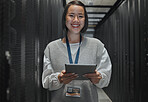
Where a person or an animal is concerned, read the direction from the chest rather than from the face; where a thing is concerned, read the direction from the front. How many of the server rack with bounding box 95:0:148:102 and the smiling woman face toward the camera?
1

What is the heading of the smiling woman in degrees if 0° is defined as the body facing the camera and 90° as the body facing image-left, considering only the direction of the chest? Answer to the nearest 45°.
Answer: approximately 0°

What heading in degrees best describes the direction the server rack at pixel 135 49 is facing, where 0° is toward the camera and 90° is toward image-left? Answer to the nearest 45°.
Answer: approximately 90°

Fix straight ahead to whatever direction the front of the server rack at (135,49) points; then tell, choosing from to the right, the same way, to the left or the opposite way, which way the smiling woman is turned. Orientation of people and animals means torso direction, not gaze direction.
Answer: to the left
